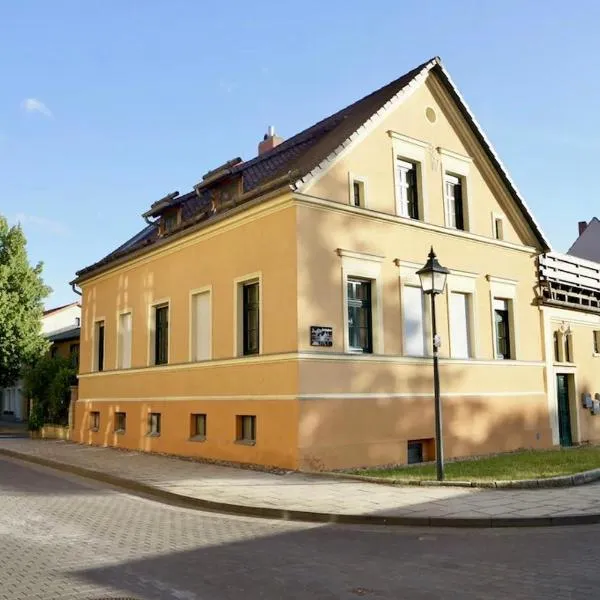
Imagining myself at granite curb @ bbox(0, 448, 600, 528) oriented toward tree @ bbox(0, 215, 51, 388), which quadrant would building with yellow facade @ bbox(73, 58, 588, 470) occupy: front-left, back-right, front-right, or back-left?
front-right
